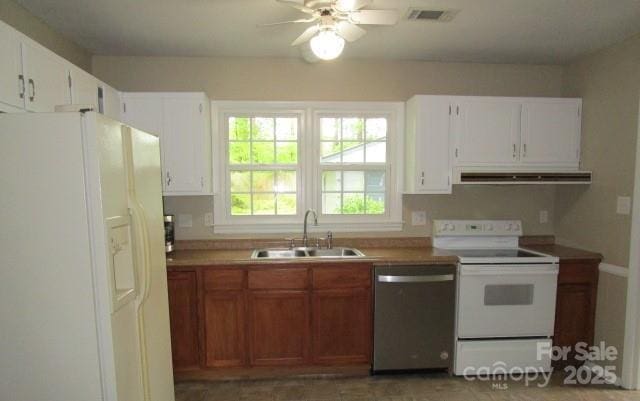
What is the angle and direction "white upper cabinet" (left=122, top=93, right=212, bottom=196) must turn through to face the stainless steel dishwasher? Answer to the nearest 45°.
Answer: approximately 45° to its left

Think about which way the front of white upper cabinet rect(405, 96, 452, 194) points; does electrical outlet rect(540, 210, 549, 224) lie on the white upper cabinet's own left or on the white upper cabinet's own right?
on the white upper cabinet's own left

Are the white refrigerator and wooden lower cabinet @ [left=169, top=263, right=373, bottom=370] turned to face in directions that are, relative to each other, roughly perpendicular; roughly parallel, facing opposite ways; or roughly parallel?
roughly perpendicular

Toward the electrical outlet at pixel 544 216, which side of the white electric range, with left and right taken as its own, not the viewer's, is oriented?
back

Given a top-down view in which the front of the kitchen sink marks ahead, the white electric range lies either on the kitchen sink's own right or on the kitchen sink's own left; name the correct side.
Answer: on the kitchen sink's own left

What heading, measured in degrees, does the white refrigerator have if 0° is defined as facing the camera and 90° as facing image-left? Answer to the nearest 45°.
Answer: approximately 315°
